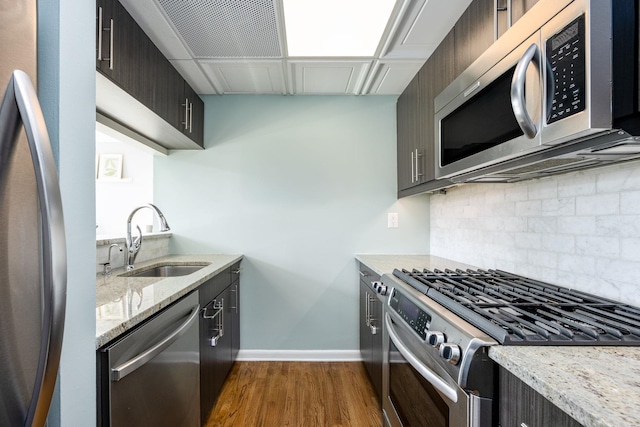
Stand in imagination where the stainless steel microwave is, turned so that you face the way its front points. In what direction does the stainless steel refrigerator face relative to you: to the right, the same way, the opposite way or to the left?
the opposite way

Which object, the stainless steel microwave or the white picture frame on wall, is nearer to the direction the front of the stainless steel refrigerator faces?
the stainless steel microwave

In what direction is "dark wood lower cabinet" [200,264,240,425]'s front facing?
to the viewer's right

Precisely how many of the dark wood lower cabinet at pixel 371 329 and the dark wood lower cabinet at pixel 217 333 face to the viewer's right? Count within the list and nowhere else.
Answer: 1

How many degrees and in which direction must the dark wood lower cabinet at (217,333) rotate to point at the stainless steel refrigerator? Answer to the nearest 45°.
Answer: approximately 90° to its right

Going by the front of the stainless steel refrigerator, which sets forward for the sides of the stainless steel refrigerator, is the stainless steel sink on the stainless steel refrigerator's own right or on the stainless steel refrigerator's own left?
on the stainless steel refrigerator's own left

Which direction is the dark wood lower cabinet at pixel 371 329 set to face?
to the viewer's left

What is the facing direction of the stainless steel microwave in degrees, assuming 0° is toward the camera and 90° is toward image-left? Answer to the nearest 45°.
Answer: approximately 45°
